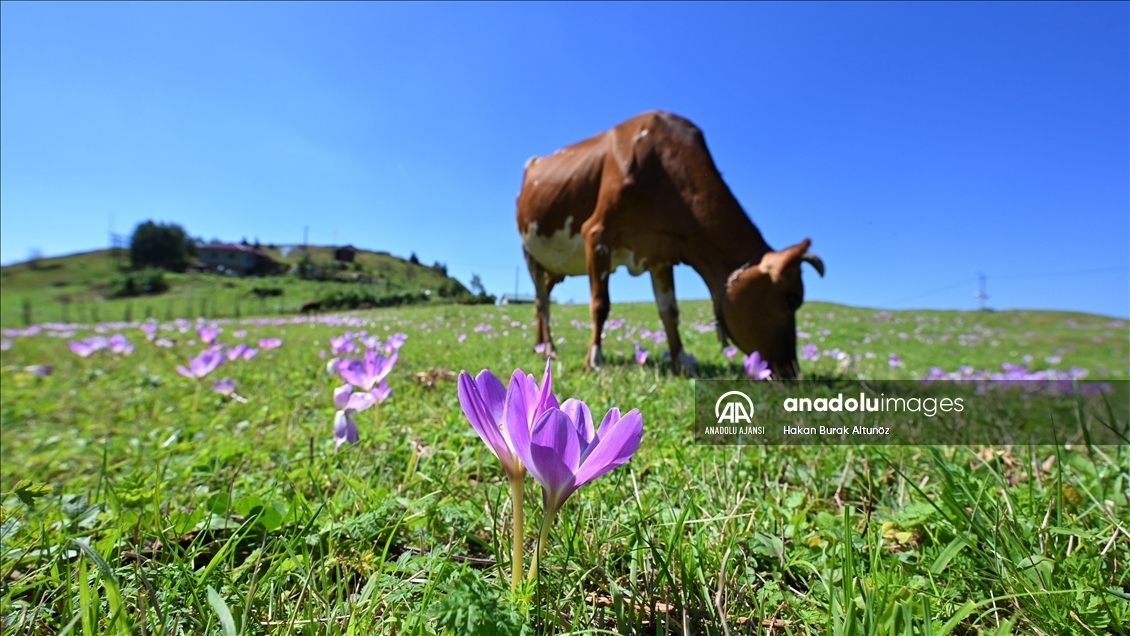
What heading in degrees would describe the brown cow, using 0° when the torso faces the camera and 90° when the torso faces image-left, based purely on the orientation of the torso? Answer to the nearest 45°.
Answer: approximately 315°

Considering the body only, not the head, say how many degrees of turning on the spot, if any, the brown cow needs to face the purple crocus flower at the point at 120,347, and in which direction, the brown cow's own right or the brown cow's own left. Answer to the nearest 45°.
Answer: approximately 135° to the brown cow's own right

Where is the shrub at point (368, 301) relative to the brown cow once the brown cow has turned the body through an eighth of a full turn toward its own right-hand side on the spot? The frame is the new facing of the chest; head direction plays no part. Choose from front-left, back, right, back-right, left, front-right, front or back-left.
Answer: back-right

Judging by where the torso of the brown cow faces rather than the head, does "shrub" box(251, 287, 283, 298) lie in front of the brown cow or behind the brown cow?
behind

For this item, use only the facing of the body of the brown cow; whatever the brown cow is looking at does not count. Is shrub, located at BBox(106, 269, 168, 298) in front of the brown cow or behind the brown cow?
behind

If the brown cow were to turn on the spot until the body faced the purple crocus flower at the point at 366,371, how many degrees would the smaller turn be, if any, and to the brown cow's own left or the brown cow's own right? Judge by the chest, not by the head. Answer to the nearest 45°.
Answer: approximately 45° to the brown cow's own right

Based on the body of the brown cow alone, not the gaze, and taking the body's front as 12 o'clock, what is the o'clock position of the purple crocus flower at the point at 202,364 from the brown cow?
The purple crocus flower is roughly at 3 o'clock from the brown cow.

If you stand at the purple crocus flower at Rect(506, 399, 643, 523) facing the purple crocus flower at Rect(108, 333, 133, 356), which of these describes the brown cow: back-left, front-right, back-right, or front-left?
front-right

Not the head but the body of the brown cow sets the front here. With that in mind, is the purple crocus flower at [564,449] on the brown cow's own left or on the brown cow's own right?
on the brown cow's own right
